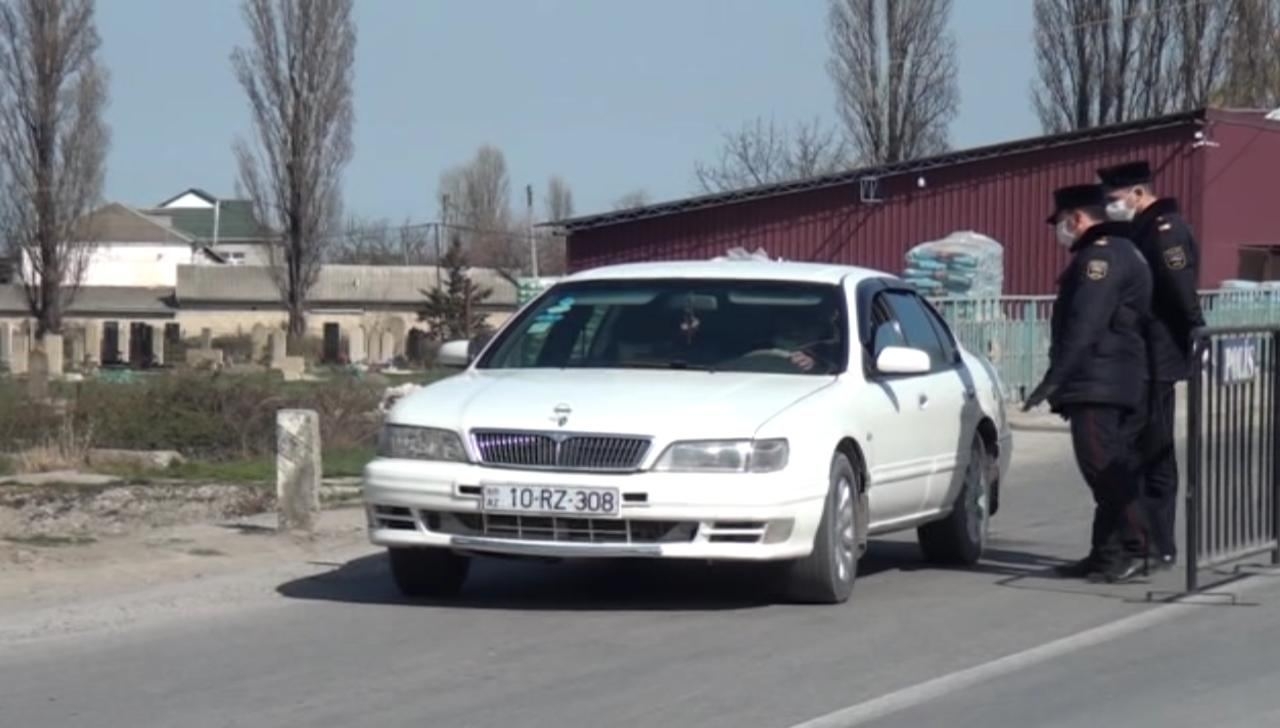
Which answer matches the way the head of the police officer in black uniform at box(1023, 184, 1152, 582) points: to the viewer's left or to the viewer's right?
to the viewer's left

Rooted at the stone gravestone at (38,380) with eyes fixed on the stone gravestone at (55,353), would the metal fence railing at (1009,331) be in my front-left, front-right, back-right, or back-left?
back-right

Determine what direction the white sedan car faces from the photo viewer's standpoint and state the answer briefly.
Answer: facing the viewer and to the left of the viewer

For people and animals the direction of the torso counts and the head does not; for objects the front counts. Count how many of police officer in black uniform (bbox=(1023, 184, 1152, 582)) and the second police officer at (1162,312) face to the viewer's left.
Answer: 2

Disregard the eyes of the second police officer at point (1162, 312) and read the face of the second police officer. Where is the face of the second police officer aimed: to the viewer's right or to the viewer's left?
to the viewer's left

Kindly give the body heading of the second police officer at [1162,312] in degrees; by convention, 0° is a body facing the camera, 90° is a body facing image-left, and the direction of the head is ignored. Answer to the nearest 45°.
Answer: approximately 90°

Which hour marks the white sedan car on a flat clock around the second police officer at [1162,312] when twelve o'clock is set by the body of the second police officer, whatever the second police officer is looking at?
The white sedan car is roughly at 11 o'clock from the second police officer.

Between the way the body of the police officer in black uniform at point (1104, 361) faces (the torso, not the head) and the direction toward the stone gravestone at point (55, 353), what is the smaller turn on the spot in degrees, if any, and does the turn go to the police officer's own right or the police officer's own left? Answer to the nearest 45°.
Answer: approximately 45° to the police officer's own right

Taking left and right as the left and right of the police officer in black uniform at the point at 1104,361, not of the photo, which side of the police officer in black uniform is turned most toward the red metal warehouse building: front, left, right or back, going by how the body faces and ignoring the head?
right

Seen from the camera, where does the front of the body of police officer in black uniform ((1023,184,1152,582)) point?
to the viewer's left

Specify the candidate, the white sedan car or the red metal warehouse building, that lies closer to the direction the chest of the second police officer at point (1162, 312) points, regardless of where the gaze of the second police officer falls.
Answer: the white sedan car
